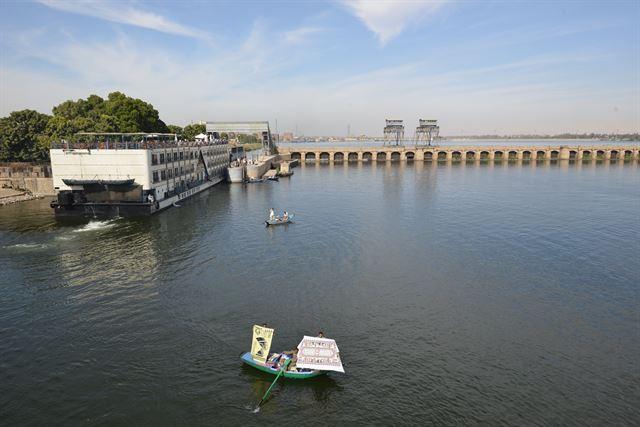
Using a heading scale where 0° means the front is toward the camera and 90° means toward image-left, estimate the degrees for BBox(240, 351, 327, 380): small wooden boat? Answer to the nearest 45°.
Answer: approximately 90°
